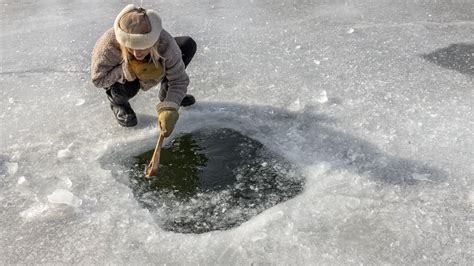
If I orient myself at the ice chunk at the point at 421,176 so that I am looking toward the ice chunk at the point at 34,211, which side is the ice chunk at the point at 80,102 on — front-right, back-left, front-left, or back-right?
front-right

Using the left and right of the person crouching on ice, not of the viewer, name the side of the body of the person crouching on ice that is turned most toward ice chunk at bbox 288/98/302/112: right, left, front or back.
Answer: left

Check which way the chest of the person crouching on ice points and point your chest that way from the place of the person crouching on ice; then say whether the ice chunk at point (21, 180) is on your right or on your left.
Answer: on your right

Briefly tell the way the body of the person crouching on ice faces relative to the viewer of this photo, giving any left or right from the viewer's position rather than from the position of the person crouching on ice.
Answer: facing the viewer

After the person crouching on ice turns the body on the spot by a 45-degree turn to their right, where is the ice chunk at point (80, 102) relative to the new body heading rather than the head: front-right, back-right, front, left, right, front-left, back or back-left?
right

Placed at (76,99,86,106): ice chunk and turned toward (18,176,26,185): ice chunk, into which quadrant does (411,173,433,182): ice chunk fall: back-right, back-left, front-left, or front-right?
front-left

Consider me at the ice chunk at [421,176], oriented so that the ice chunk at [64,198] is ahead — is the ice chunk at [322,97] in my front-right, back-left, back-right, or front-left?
front-right

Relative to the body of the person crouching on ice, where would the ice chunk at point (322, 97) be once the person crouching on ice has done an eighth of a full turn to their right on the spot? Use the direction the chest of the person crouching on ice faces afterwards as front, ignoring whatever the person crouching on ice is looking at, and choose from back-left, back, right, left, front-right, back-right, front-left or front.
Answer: back-left

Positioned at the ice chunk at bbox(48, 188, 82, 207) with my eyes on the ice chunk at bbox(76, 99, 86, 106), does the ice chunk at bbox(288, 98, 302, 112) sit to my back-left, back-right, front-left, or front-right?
front-right

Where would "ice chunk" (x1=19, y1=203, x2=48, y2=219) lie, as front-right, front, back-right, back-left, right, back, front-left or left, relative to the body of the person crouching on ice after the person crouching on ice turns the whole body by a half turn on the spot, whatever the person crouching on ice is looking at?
back-left

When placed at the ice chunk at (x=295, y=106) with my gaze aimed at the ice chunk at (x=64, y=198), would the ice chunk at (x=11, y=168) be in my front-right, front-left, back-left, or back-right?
front-right

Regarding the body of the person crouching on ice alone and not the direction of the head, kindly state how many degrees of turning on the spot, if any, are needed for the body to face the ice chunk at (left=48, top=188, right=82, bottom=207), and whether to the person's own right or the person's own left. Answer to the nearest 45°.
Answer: approximately 45° to the person's own right

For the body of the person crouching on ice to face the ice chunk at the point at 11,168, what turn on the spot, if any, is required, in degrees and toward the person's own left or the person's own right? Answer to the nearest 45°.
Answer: approximately 90° to the person's own right

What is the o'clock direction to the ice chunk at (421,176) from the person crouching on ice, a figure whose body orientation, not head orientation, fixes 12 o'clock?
The ice chunk is roughly at 10 o'clock from the person crouching on ice.
